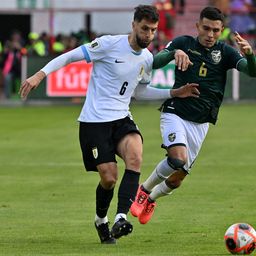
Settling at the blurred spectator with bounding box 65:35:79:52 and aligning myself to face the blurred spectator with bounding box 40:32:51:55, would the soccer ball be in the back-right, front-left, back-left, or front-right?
back-left

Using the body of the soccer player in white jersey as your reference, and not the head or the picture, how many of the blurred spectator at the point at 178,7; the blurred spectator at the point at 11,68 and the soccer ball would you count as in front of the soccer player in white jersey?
1

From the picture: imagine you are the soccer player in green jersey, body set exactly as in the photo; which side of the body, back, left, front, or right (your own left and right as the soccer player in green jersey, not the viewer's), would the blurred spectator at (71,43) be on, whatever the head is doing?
back

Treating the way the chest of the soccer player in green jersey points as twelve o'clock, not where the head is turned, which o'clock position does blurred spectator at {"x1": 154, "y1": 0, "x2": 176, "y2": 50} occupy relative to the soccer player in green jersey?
The blurred spectator is roughly at 6 o'clock from the soccer player in green jersey.

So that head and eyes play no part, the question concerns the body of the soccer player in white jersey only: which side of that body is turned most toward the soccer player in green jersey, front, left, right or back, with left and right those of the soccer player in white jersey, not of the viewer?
left

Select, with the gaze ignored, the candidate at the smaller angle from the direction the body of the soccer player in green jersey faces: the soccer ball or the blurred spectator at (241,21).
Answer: the soccer ball

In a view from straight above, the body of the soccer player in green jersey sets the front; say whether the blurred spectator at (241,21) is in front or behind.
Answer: behind

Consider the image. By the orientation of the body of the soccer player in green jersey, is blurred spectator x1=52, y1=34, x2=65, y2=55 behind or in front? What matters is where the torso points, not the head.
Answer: behind

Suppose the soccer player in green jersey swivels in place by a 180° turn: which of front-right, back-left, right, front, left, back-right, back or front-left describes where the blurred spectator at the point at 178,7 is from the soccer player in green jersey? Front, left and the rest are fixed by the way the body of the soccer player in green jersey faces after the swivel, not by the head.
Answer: front
